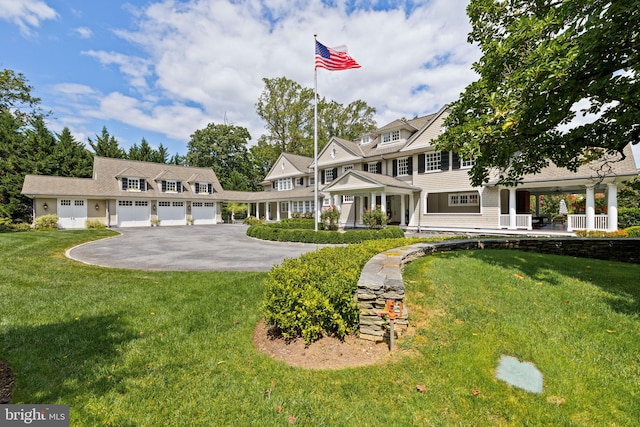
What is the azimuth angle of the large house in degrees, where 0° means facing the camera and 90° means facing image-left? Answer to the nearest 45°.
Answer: approximately 45°

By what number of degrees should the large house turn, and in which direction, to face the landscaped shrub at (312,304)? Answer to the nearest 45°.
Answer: approximately 45° to its left

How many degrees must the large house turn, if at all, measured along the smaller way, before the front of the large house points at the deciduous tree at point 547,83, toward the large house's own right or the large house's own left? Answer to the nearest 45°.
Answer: approximately 45° to the large house's own left

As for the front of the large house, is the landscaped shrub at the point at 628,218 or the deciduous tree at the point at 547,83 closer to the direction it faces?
the deciduous tree

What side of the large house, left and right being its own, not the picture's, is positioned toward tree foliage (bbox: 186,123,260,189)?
right

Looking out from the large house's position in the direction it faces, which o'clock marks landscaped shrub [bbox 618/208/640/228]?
The landscaped shrub is roughly at 8 o'clock from the large house.

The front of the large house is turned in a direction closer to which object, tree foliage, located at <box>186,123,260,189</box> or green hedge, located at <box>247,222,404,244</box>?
the green hedge
